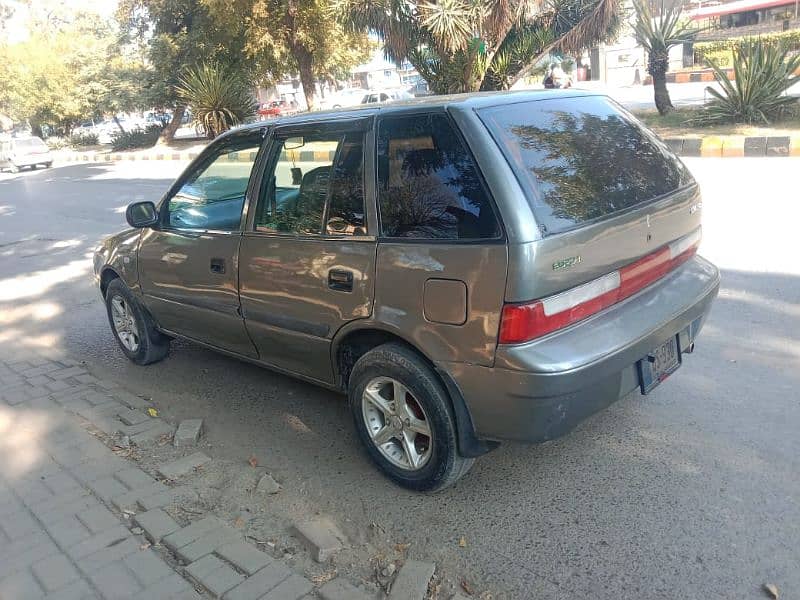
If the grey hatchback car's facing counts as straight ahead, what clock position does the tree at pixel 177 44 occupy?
The tree is roughly at 1 o'clock from the grey hatchback car.

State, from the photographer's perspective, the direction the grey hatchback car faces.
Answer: facing away from the viewer and to the left of the viewer

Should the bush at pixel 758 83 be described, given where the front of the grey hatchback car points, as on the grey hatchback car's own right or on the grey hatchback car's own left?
on the grey hatchback car's own right

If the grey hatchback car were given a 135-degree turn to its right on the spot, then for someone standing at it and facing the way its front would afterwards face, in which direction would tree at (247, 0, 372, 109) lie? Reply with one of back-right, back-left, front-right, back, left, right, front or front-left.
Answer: left

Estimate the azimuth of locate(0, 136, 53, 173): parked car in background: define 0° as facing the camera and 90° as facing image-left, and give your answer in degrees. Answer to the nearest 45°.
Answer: approximately 135°

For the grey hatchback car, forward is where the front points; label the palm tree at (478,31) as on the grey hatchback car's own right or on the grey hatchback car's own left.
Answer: on the grey hatchback car's own right

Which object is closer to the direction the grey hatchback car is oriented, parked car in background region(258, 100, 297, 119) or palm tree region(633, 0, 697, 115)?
the parked car in background

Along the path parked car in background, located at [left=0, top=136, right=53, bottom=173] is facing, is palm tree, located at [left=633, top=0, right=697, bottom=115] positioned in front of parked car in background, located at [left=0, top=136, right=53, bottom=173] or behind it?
behind

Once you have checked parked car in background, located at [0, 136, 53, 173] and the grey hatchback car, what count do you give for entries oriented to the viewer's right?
0

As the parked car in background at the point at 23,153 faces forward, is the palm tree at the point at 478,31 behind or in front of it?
behind
